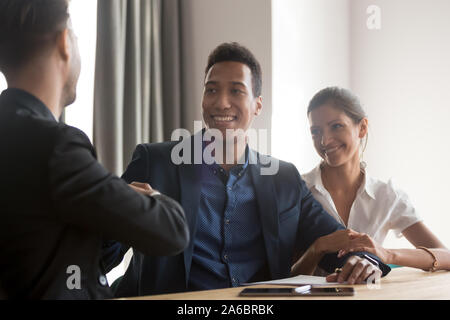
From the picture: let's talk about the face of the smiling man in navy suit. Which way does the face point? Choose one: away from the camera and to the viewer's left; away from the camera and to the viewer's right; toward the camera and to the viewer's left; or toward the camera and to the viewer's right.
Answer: toward the camera and to the viewer's left

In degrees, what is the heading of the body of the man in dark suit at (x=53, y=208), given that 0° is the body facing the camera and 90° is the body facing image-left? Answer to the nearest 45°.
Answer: approximately 225°

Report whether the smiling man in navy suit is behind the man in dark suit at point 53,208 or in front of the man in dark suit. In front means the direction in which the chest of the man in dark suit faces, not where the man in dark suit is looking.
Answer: in front

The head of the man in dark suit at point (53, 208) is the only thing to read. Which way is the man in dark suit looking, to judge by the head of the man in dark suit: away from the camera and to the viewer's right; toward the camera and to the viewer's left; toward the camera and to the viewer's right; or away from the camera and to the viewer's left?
away from the camera and to the viewer's right

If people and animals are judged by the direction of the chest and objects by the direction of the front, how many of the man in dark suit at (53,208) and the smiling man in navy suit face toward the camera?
1
